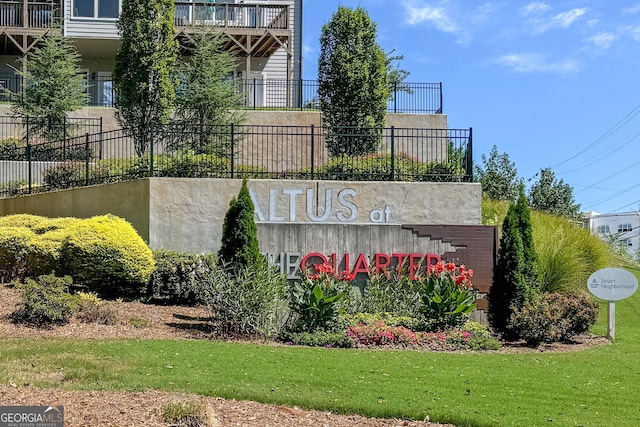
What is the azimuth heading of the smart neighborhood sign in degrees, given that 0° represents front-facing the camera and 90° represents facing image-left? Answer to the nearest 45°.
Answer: approximately 0°

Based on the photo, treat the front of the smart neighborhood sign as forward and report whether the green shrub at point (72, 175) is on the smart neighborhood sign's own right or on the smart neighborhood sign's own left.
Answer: on the smart neighborhood sign's own right

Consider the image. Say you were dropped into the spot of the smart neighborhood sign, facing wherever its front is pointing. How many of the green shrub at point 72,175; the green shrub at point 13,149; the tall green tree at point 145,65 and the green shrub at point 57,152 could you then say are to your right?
4

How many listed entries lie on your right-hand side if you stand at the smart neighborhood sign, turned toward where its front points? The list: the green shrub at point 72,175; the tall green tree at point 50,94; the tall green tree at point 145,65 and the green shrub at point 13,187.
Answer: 4

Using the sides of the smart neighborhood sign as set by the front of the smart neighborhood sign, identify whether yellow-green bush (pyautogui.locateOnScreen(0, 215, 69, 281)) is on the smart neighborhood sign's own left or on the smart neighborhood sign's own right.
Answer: on the smart neighborhood sign's own right

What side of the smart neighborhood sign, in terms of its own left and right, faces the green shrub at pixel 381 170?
right

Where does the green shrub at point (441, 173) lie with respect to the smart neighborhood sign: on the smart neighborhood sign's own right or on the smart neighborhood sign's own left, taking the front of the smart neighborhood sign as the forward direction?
on the smart neighborhood sign's own right

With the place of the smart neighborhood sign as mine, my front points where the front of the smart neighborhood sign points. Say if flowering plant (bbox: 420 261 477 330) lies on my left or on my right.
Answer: on my right

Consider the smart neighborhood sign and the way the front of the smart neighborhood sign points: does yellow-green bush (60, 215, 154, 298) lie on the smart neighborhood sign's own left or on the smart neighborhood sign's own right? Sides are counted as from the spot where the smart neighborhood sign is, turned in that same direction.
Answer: on the smart neighborhood sign's own right

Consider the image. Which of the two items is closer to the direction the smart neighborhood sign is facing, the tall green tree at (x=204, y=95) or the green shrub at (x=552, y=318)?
the green shrub

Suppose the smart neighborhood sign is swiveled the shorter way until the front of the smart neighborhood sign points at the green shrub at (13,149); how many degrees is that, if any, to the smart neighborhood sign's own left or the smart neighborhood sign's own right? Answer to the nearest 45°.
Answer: approximately 90° to the smart neighborhood sign's own right
